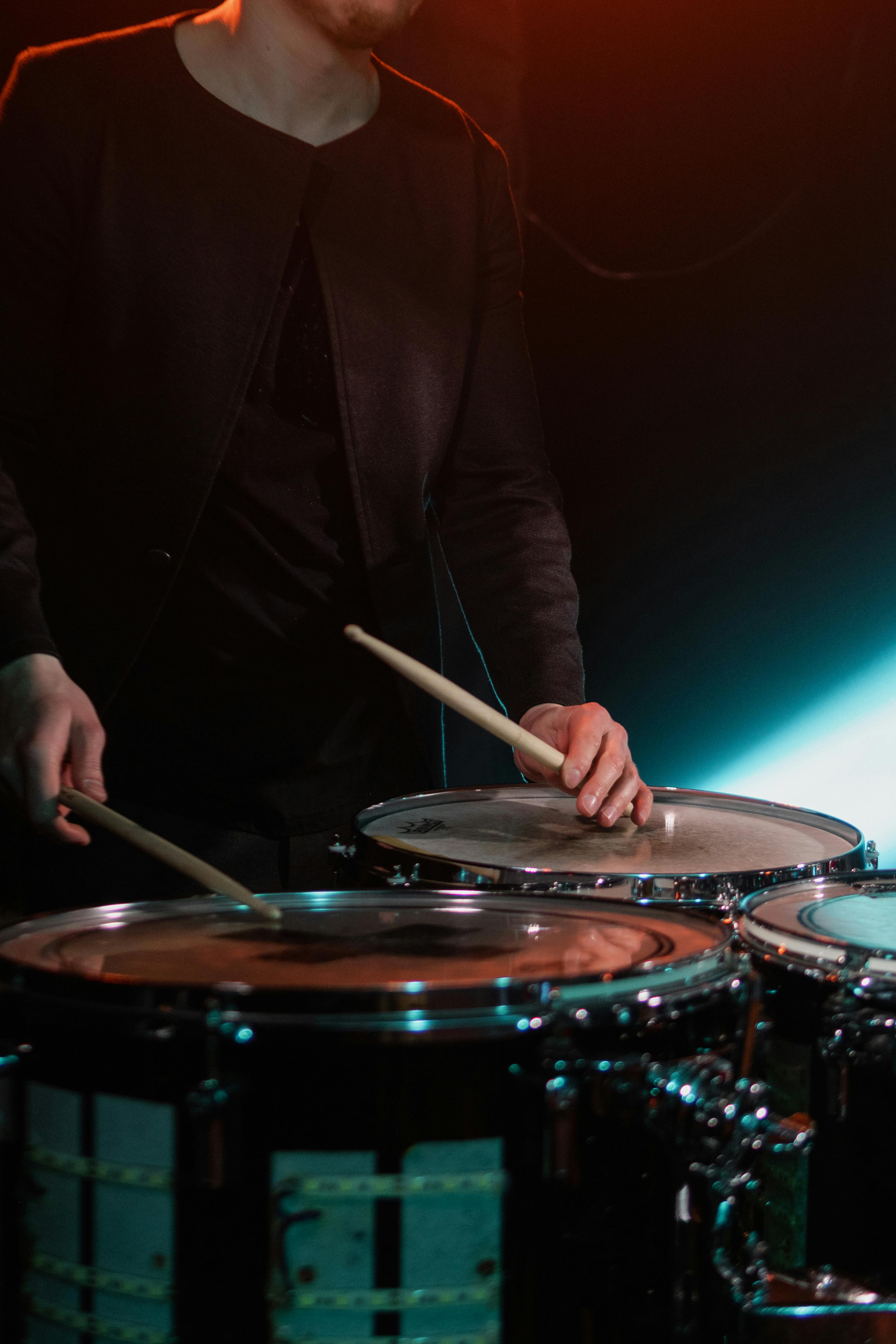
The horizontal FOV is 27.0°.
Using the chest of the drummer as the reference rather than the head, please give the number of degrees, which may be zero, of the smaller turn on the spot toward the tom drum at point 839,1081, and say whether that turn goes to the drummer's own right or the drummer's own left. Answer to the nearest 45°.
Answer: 0° — they already face it

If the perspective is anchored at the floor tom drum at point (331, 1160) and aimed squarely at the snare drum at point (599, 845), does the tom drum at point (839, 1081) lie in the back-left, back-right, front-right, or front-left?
front-right

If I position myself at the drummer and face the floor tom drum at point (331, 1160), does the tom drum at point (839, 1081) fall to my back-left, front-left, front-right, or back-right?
front-left

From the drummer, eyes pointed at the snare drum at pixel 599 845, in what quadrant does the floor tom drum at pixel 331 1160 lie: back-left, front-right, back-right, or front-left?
front-right

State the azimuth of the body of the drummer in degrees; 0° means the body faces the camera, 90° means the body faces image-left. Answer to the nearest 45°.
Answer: approximately 315°

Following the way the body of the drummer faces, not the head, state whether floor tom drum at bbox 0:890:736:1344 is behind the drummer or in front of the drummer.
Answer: in front
